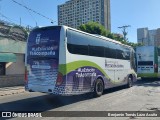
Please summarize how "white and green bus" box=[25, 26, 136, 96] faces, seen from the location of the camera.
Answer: facing away from the viewer and to the right of the viewer

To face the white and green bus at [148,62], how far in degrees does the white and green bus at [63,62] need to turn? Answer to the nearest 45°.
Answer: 0° — it already faces it
